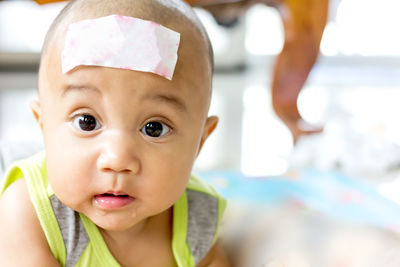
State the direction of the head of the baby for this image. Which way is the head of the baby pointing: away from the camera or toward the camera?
toward the camera

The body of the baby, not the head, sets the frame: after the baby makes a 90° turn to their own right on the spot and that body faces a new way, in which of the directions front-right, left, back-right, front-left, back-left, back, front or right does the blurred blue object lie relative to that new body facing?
back-right

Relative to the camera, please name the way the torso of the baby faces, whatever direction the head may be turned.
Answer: toward the camera
